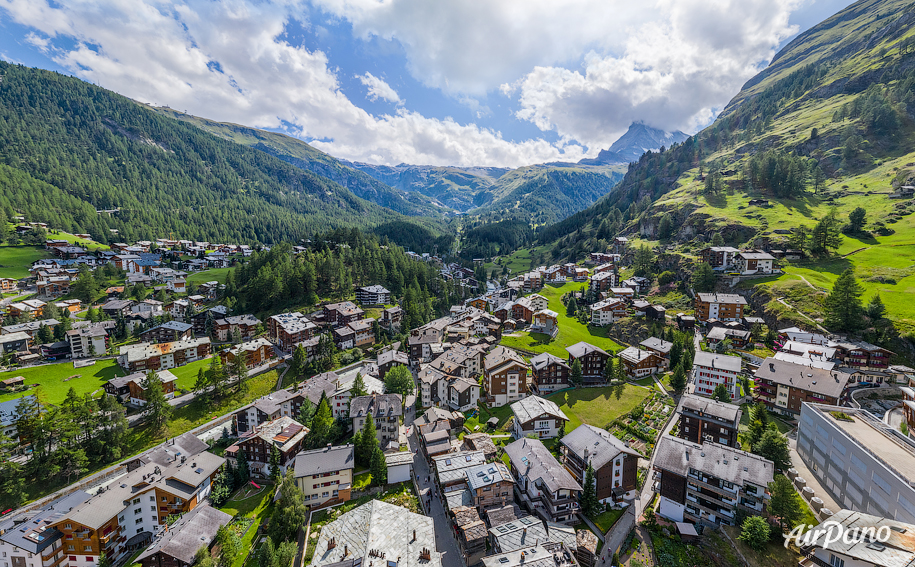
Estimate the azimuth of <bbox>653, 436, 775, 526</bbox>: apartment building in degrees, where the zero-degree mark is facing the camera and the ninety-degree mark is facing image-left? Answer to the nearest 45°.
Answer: approximately 0°

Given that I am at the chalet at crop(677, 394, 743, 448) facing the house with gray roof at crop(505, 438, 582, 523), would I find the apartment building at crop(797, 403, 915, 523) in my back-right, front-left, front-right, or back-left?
back-left

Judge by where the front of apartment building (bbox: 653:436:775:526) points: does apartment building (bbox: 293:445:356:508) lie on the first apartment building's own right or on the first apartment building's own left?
on the first apartment building's own right

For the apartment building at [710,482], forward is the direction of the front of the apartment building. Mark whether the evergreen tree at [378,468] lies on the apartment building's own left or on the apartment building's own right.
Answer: on the apartment building's own right

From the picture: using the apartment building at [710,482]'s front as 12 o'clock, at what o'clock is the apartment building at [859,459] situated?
the apartment building at [859,459] is roughly at 8 o'clock from the apartment building at [710,482].

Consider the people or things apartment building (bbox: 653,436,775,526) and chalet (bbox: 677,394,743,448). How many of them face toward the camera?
2

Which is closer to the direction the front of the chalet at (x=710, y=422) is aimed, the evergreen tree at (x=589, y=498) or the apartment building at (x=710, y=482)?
the apartment building

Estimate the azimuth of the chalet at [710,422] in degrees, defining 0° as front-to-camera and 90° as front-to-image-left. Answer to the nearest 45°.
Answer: approximately 0°

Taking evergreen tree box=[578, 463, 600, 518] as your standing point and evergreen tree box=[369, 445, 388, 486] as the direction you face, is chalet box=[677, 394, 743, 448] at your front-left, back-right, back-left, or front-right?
back-right

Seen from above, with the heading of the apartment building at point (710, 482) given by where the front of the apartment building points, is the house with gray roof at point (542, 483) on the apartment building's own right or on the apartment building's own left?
on the apartment building's own right

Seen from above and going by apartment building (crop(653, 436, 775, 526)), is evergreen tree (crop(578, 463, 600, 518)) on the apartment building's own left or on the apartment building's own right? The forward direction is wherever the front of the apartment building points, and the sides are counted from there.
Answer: on the apartment building's own right
